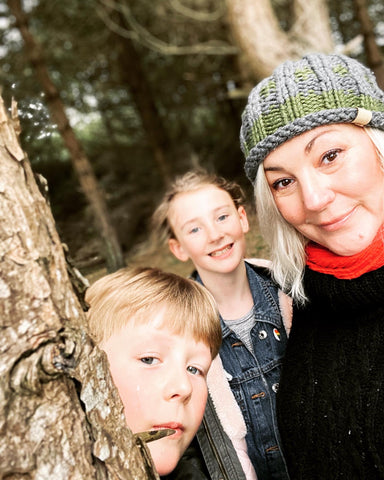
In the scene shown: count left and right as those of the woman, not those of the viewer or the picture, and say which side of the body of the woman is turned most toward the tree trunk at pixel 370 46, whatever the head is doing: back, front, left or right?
back

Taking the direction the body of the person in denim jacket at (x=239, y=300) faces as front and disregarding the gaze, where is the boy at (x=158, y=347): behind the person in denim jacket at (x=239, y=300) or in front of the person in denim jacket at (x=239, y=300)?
in front

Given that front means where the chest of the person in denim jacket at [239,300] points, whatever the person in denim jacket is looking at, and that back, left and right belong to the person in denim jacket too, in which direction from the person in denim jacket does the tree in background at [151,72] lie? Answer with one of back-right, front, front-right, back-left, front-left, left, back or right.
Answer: back

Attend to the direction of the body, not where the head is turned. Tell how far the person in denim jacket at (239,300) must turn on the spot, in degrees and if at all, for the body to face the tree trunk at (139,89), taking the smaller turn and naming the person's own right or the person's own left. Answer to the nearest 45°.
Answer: approximately 180°

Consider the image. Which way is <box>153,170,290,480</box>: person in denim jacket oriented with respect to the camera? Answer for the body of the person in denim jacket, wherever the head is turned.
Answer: toward the camera

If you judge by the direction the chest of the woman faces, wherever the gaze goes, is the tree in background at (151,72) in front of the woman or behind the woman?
behind

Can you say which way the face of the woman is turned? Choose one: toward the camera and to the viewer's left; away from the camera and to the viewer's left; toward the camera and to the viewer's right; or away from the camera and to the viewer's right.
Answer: toward the camera and to the viewer's left

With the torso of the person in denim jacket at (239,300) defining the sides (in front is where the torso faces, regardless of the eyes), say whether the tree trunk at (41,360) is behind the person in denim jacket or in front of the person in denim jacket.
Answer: in front

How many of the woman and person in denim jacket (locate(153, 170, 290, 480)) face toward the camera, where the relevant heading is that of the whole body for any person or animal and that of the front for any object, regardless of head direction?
2

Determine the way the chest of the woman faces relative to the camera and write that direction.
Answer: toward the camera
